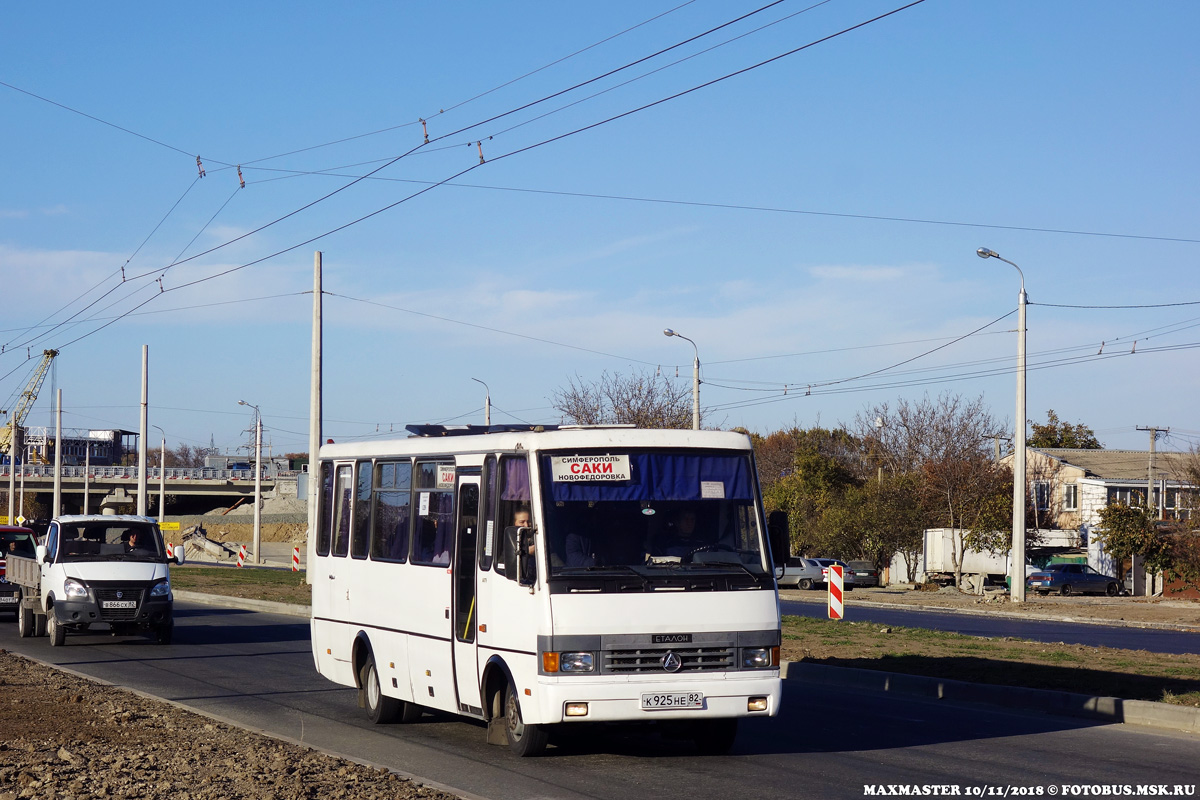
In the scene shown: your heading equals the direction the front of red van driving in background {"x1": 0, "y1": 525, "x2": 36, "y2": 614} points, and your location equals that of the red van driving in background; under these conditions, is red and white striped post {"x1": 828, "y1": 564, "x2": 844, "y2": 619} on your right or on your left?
on your left

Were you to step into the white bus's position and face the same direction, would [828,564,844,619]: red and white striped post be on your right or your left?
on your left

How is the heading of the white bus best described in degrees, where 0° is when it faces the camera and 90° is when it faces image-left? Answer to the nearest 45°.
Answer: approximately 315°

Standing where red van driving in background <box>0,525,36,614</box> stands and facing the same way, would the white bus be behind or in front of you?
in front

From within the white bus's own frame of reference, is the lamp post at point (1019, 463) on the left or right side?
on its left

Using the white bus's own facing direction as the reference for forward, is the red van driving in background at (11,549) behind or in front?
behind

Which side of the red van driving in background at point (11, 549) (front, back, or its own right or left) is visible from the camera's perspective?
front
